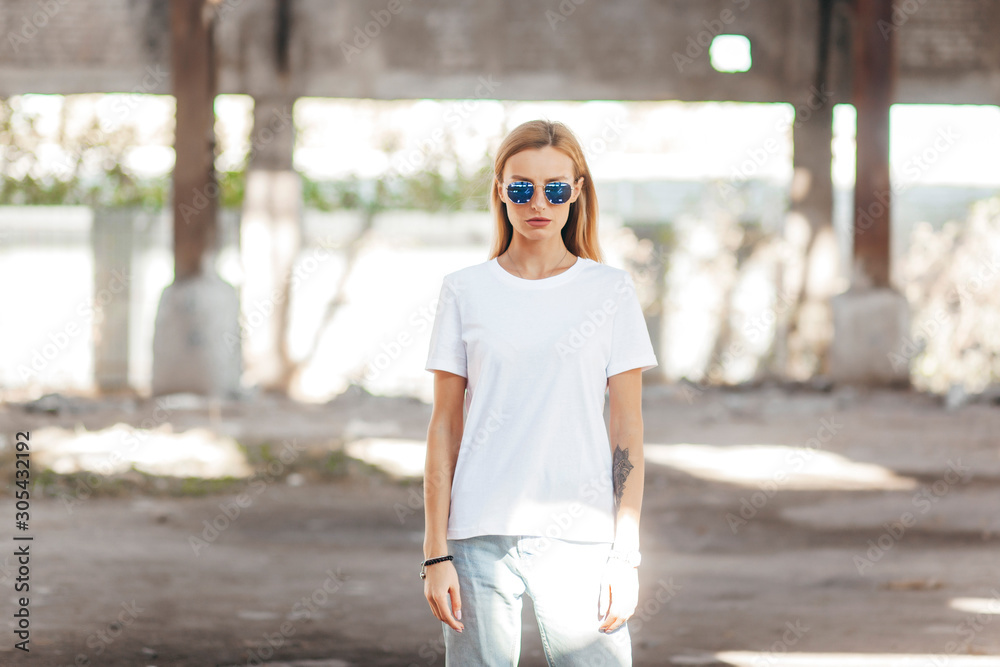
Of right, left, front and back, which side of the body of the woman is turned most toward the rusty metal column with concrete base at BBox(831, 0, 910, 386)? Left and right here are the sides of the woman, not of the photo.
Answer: back

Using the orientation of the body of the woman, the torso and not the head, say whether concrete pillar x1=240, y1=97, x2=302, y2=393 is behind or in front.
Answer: behind

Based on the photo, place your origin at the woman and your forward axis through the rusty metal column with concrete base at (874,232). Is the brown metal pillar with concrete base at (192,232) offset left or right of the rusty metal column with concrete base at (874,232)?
left

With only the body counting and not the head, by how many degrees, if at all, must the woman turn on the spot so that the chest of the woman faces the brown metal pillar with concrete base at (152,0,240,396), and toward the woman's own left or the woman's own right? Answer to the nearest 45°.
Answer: approximately 180°

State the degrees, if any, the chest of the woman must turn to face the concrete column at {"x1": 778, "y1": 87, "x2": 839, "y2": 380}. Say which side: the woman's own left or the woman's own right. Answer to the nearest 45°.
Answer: approximately 180°

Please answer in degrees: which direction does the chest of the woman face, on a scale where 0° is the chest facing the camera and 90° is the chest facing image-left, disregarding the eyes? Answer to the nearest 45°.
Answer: approximately 0°

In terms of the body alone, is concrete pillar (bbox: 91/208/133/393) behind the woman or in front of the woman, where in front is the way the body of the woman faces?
behind
